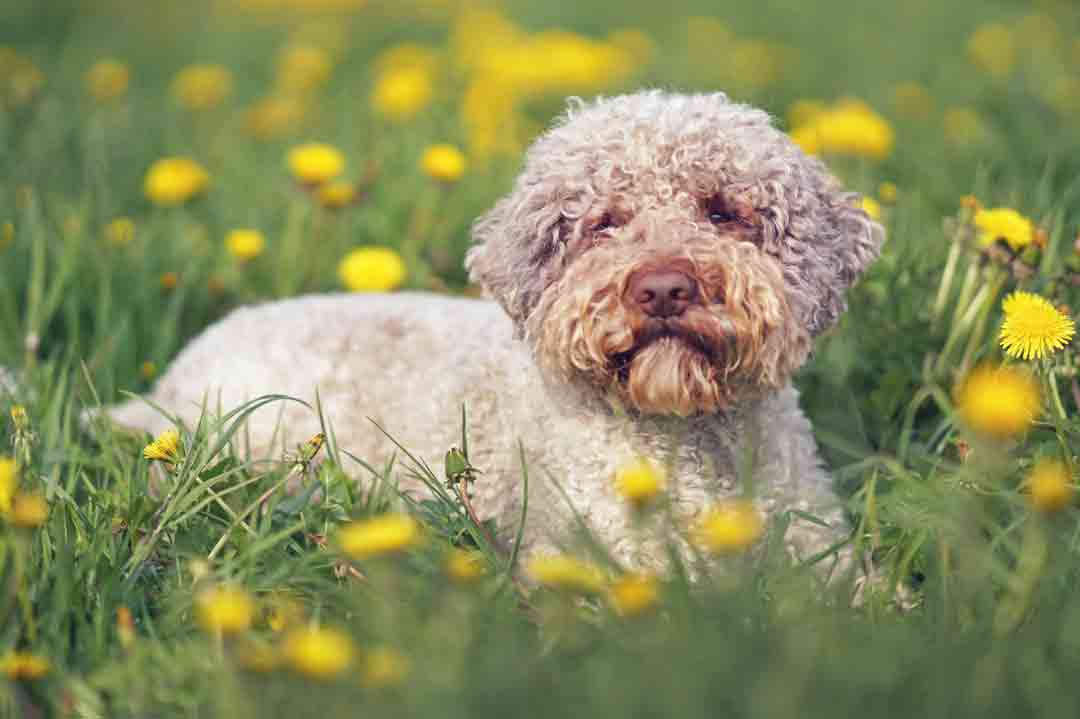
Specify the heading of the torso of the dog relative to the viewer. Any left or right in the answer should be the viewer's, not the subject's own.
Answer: facing the viewer and to the right of the viewer

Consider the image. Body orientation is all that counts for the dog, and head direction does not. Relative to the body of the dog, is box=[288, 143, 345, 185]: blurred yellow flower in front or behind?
behind

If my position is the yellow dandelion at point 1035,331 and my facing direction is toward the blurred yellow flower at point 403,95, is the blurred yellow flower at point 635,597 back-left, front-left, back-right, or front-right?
back-left

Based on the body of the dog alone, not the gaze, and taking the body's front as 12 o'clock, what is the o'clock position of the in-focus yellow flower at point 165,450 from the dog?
The in-focus yellow flower is roughly at 4 o'clock from the dog.

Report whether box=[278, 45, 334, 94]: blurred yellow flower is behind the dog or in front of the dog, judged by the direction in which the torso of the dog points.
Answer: behind

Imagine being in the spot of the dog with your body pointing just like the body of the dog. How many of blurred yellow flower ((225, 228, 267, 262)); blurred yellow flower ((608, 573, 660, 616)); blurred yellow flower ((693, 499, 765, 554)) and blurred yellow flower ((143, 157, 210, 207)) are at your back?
2

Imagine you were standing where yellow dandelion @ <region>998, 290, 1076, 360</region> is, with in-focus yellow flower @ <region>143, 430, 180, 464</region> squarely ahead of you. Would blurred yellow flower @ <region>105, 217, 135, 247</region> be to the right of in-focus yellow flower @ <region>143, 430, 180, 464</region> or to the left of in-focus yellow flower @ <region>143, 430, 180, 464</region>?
right

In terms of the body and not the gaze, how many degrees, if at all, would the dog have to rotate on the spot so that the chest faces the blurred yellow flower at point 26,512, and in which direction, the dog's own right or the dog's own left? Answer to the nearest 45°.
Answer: approximately 90° to the dog's own right

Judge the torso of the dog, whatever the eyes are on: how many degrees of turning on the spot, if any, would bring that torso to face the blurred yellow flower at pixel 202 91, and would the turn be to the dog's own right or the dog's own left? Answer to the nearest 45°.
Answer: approximately 180°

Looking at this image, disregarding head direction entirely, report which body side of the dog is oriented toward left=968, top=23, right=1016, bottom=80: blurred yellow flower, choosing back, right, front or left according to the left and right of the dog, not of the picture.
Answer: left

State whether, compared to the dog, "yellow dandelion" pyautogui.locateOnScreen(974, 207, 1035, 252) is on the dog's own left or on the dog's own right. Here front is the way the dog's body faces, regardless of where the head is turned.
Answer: on the dog's own left

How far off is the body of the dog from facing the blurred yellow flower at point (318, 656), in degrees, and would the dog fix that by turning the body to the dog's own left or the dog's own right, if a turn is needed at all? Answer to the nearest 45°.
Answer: approximately 45° to the dog's own right

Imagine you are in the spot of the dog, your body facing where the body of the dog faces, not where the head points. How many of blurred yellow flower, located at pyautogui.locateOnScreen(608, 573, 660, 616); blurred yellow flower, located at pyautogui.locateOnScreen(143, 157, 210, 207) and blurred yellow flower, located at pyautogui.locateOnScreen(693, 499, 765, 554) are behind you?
1
